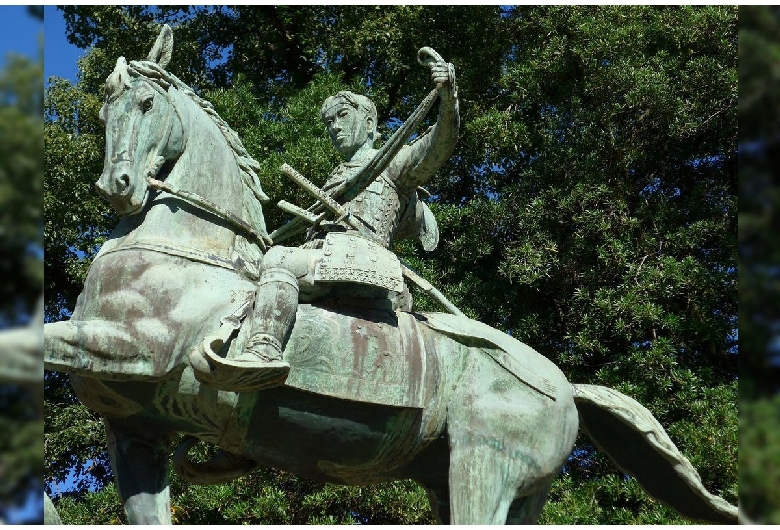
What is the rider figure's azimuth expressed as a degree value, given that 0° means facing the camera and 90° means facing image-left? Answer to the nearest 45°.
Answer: approximately 45°
